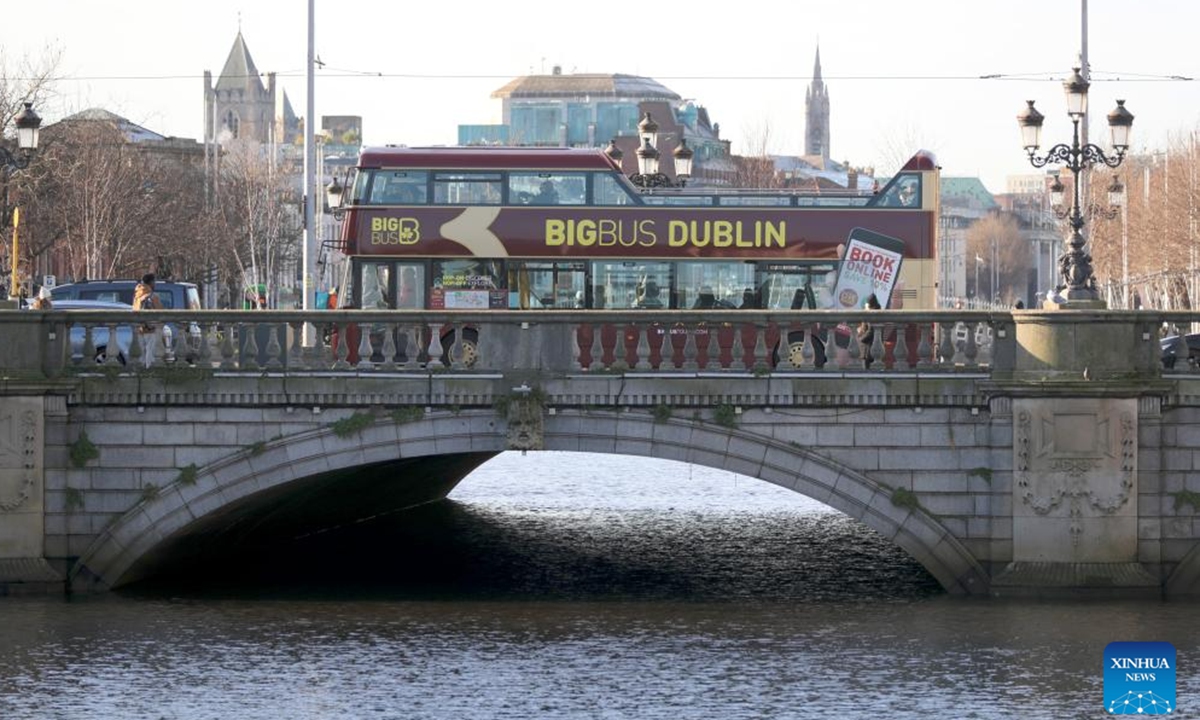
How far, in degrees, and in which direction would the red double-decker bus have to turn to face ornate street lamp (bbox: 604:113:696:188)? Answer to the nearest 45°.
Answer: approximately 90° to its right

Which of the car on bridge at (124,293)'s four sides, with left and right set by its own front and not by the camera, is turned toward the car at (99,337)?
left

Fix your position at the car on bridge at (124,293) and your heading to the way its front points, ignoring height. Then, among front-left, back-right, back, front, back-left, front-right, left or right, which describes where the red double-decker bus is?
back-left

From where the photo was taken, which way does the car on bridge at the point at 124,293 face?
to the viewer's left

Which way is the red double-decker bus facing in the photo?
to the viewer's left

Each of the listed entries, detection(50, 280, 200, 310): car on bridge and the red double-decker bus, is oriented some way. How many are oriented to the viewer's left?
2

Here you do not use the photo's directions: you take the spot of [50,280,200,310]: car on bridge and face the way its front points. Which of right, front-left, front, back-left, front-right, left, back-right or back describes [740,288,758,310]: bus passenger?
back-left
